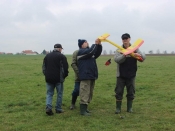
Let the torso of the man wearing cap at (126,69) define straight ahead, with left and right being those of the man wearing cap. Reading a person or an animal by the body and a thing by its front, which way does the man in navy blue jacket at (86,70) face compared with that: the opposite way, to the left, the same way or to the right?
to the left

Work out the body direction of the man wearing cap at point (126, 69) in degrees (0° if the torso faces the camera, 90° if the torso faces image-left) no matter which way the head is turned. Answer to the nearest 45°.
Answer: approximately 0°

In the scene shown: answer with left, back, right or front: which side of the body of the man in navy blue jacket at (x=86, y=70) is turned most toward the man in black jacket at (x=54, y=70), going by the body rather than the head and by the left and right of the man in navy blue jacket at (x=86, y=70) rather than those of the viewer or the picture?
back

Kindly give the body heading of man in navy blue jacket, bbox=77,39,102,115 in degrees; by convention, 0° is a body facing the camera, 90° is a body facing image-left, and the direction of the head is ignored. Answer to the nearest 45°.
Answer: approximately 270°

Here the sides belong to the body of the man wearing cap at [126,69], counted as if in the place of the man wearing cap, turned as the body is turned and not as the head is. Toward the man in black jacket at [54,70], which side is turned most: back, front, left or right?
right

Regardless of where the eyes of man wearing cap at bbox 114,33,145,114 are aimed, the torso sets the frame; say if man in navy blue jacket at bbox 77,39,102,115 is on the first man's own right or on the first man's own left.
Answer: on the first man's own right

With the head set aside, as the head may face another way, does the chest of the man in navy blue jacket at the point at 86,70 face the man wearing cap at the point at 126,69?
yes

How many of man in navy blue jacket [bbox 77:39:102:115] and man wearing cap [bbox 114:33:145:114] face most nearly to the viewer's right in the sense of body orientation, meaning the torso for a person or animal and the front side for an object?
1
